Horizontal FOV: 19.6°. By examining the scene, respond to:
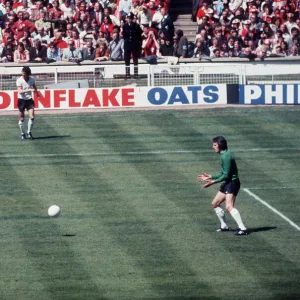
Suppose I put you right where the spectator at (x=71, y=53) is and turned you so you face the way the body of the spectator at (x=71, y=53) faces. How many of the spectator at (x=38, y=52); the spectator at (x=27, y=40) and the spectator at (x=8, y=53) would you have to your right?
3

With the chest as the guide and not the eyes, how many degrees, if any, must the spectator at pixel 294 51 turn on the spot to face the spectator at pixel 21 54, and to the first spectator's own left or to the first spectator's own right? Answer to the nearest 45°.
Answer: approximately 90° to the first spectator's own right

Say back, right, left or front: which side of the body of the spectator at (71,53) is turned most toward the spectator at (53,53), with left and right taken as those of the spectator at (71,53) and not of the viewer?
right

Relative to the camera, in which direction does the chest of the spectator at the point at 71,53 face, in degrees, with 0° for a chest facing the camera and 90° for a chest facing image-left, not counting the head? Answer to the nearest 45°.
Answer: approximately 0°

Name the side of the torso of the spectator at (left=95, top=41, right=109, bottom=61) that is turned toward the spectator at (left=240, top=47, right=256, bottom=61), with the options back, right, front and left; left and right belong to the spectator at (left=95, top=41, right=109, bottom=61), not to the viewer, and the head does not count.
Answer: left

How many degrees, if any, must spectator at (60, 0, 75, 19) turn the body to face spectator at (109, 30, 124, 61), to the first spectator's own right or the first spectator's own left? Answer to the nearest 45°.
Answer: approximately 45° to the first spectator's own left

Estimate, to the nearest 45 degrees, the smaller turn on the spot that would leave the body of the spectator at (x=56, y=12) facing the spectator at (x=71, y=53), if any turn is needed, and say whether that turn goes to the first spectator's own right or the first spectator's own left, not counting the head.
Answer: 0° — they already face them

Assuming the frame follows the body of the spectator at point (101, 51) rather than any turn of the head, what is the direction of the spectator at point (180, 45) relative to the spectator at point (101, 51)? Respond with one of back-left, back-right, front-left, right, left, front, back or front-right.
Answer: left

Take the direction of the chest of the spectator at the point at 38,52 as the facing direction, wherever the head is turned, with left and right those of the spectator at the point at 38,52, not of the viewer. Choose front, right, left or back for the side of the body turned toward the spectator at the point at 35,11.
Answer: back

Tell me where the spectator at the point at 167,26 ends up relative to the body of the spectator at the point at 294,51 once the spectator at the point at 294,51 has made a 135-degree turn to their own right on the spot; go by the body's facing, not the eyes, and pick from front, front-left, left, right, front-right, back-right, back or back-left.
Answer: front-left

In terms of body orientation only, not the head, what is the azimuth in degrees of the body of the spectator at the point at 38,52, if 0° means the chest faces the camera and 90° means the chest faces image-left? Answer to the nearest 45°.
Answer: approximately 0°

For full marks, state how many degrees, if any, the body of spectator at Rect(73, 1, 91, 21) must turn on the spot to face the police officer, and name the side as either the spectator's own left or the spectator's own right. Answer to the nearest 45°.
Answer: approximately 45° to the spectator's own left
